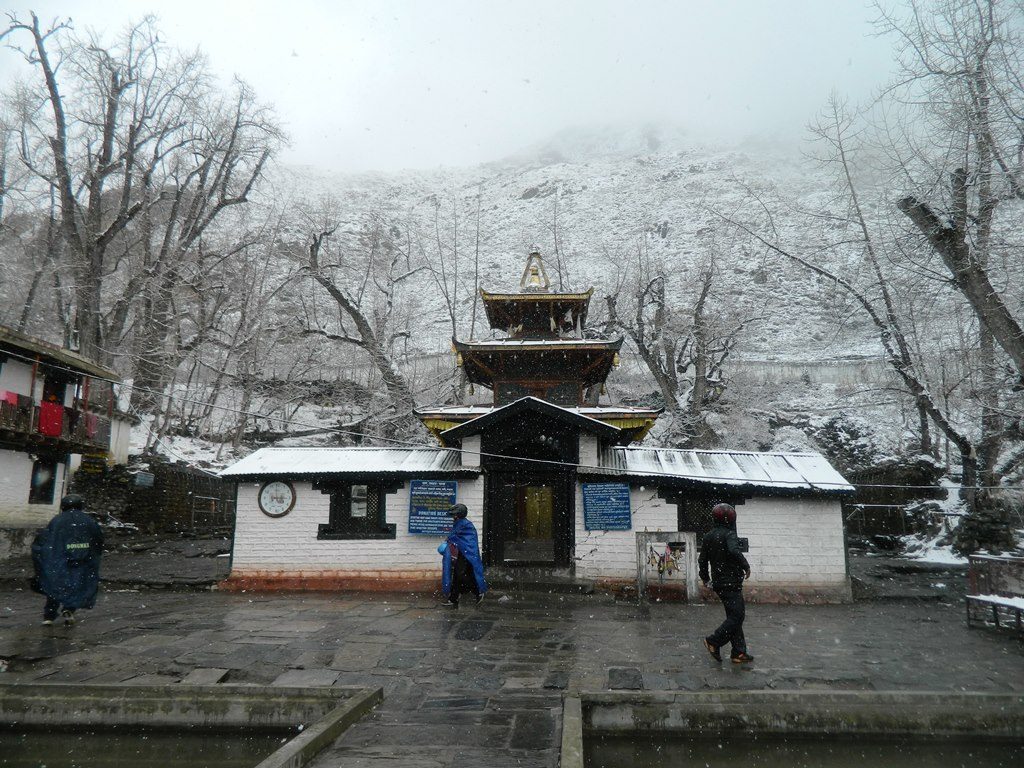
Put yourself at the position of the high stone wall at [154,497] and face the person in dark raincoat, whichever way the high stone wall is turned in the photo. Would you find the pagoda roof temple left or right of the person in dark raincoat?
left

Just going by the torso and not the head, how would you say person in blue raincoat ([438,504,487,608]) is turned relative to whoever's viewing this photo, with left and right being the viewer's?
facing to the left of the viewer

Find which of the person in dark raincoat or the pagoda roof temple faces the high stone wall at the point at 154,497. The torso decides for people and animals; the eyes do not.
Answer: the person in dark raincoat

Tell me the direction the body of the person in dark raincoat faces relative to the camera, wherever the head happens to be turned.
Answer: away from the camera

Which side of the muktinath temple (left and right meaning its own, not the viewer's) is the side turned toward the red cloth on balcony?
right

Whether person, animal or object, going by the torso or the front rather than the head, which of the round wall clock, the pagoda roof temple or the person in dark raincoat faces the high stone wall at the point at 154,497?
the person in dark raincoat

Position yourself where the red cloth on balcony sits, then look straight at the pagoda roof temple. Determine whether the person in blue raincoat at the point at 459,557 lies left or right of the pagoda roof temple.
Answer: right

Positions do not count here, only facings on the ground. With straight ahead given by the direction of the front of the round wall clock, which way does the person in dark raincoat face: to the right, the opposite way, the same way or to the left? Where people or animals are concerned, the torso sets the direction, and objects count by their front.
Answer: the opposite way

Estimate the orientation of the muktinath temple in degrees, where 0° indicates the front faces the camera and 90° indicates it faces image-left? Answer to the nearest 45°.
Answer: approximately 0°
